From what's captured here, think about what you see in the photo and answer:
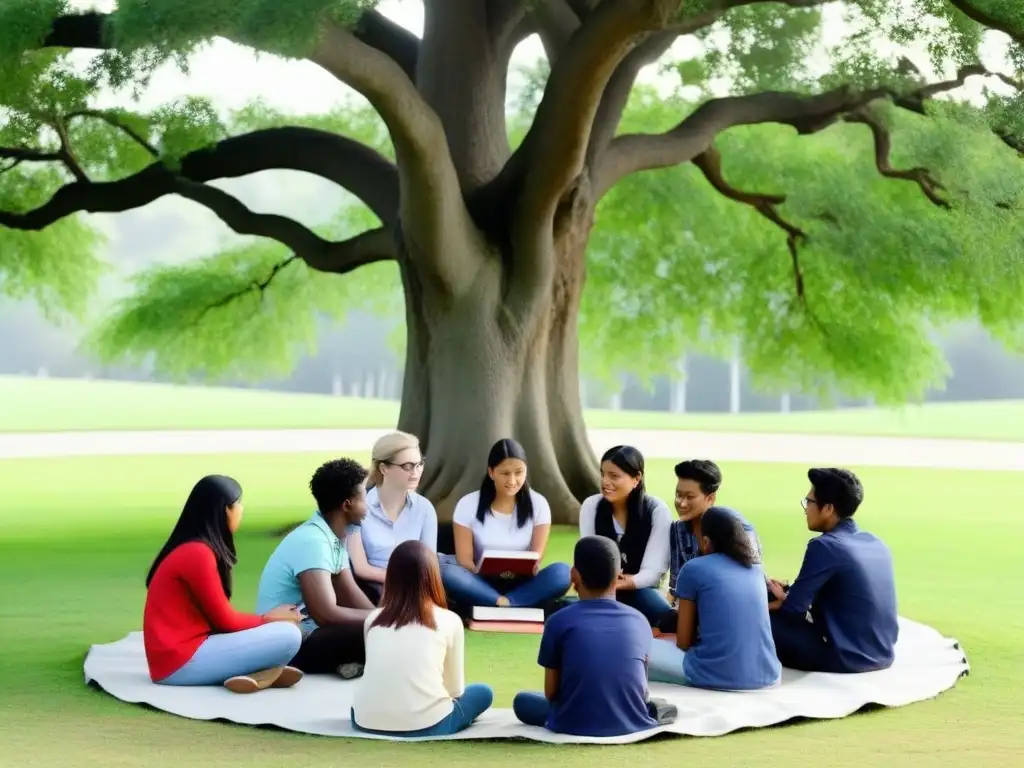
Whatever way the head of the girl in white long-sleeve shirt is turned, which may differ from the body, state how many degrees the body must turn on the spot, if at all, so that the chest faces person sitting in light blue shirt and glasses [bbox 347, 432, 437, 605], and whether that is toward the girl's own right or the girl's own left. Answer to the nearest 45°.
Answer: approximately 45° to the girl's own left

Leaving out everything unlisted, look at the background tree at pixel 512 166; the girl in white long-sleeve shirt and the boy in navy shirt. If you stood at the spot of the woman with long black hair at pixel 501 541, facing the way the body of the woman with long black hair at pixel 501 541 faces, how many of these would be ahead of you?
2

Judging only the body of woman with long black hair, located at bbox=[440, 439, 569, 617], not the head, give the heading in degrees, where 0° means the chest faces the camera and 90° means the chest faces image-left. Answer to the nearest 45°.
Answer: approximately 0°

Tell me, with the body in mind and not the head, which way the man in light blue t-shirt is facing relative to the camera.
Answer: to the viewer's right

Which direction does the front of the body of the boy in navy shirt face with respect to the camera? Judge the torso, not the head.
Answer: away from the camera

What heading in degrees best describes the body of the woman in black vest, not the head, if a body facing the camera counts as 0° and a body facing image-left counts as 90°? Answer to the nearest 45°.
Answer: approximately 45°

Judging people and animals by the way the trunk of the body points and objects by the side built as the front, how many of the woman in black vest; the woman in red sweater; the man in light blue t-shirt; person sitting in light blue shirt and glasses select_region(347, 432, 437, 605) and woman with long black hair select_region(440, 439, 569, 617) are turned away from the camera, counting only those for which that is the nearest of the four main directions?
0

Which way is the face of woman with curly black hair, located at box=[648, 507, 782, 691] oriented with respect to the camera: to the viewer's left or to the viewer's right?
to the viewer's left

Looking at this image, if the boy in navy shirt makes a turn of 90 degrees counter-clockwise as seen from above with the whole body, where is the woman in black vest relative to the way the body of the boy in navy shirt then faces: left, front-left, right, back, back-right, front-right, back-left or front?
right

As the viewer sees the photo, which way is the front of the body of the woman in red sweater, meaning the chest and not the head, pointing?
to the viewer's right

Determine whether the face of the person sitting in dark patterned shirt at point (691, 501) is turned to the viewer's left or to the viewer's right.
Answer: to the viewer's left

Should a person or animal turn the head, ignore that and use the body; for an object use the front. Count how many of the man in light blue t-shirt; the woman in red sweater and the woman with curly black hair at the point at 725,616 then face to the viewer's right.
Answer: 2

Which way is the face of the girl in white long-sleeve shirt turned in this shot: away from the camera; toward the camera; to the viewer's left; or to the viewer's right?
away from the camera

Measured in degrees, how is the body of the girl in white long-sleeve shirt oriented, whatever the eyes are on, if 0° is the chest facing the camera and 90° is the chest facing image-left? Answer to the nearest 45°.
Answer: approximately 225°
